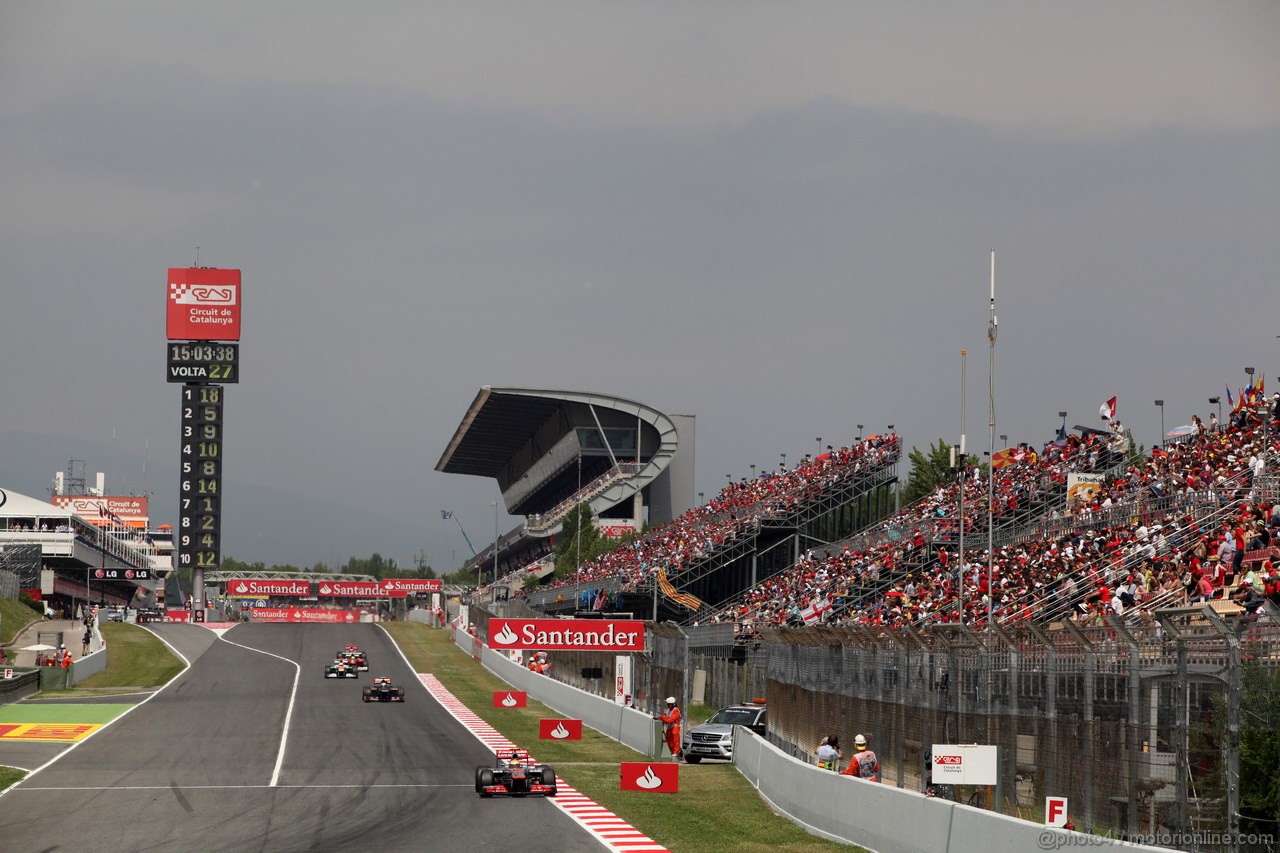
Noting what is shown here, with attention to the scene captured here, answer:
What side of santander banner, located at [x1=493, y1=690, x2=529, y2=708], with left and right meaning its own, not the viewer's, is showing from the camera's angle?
front

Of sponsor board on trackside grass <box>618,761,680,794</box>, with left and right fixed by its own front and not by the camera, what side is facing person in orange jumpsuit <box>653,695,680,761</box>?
back

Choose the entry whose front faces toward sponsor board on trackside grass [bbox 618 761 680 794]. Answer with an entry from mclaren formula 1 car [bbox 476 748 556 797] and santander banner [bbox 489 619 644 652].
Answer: the santander banner

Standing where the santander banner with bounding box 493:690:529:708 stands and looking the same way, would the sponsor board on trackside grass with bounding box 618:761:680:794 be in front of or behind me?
in front

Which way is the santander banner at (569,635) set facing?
toward the camera

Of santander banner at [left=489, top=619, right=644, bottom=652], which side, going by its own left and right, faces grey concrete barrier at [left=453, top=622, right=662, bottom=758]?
front

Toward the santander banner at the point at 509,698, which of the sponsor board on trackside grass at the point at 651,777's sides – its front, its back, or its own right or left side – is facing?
back

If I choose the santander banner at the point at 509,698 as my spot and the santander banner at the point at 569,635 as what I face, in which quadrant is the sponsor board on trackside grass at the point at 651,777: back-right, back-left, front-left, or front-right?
back-right

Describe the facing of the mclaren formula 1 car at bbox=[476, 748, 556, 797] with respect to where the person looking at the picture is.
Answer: facing the viewer

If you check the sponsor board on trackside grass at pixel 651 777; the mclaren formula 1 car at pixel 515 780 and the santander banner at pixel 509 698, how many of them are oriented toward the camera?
3

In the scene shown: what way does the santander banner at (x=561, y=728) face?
toward the camera
